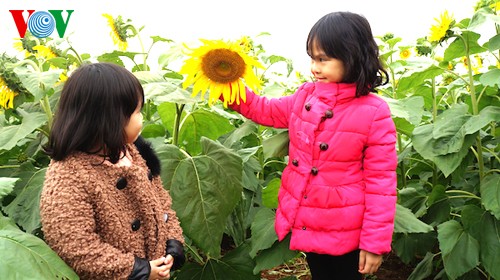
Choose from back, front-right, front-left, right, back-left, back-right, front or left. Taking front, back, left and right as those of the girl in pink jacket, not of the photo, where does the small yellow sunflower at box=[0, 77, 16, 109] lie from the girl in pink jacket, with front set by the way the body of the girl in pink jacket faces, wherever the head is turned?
front-right

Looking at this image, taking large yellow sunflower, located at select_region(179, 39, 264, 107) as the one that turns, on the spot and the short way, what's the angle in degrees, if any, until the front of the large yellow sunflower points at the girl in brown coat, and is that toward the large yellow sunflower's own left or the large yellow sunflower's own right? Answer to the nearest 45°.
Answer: approximately 45° to the large yellow sunflower's own right

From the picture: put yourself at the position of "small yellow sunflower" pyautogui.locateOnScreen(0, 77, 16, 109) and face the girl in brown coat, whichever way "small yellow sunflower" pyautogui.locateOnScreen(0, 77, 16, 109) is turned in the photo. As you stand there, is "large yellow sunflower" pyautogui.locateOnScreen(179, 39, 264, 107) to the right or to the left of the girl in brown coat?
left

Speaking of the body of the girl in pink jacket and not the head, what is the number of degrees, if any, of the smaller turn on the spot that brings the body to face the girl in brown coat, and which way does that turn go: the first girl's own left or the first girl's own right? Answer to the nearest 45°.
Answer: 0° — they already face them

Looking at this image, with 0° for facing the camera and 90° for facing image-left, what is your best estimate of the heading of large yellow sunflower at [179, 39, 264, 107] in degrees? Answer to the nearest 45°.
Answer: approximately 0°

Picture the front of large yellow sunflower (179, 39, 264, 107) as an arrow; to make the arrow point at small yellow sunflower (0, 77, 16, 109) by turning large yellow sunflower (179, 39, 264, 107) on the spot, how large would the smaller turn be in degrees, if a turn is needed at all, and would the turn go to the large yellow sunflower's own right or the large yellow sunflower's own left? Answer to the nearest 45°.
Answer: approximately 90° to the large yellow sunflower's own right

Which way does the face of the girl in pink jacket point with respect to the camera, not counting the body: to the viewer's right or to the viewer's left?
to the viewer's left

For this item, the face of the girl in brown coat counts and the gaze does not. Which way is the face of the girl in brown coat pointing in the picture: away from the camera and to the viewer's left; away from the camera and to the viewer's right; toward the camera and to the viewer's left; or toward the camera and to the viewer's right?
away from the camera and to the viewer's right

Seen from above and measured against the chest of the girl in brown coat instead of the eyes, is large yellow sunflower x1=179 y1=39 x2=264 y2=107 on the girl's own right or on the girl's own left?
on the girl's own left

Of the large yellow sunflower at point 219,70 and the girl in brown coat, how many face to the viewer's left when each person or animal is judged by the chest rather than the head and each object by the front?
0

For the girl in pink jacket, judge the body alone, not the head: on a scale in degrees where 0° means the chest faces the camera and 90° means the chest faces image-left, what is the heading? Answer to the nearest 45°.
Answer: approximately 45°
